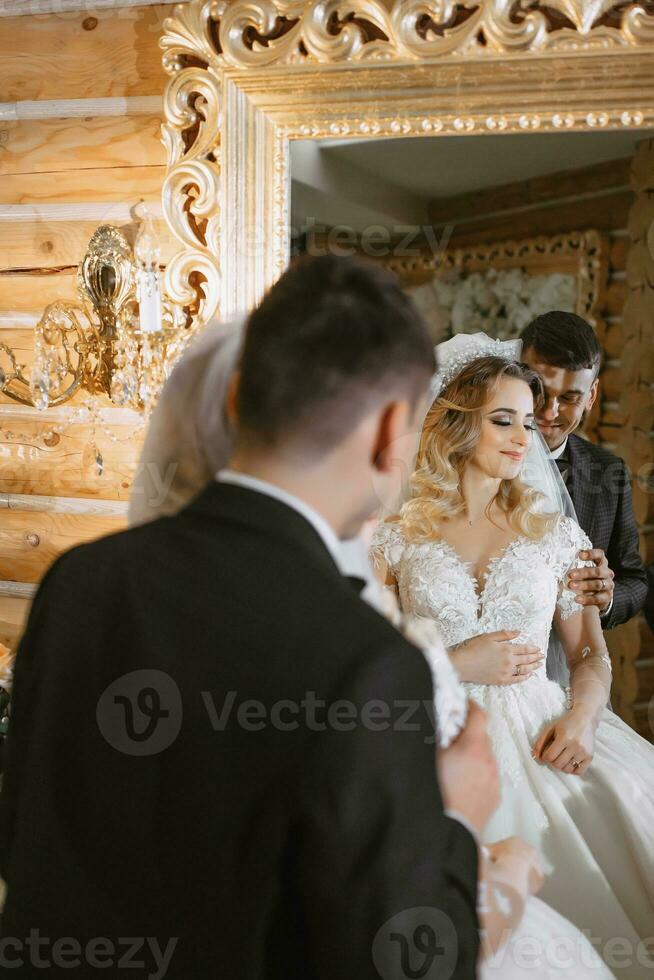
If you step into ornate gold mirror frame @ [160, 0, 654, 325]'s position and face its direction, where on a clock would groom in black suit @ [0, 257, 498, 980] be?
The groom in black suit is roughly at 12 o'clock from the ornate gold mirror frame.

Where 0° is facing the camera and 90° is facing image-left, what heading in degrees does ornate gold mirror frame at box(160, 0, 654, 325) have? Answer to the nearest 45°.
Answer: approximately 0°
